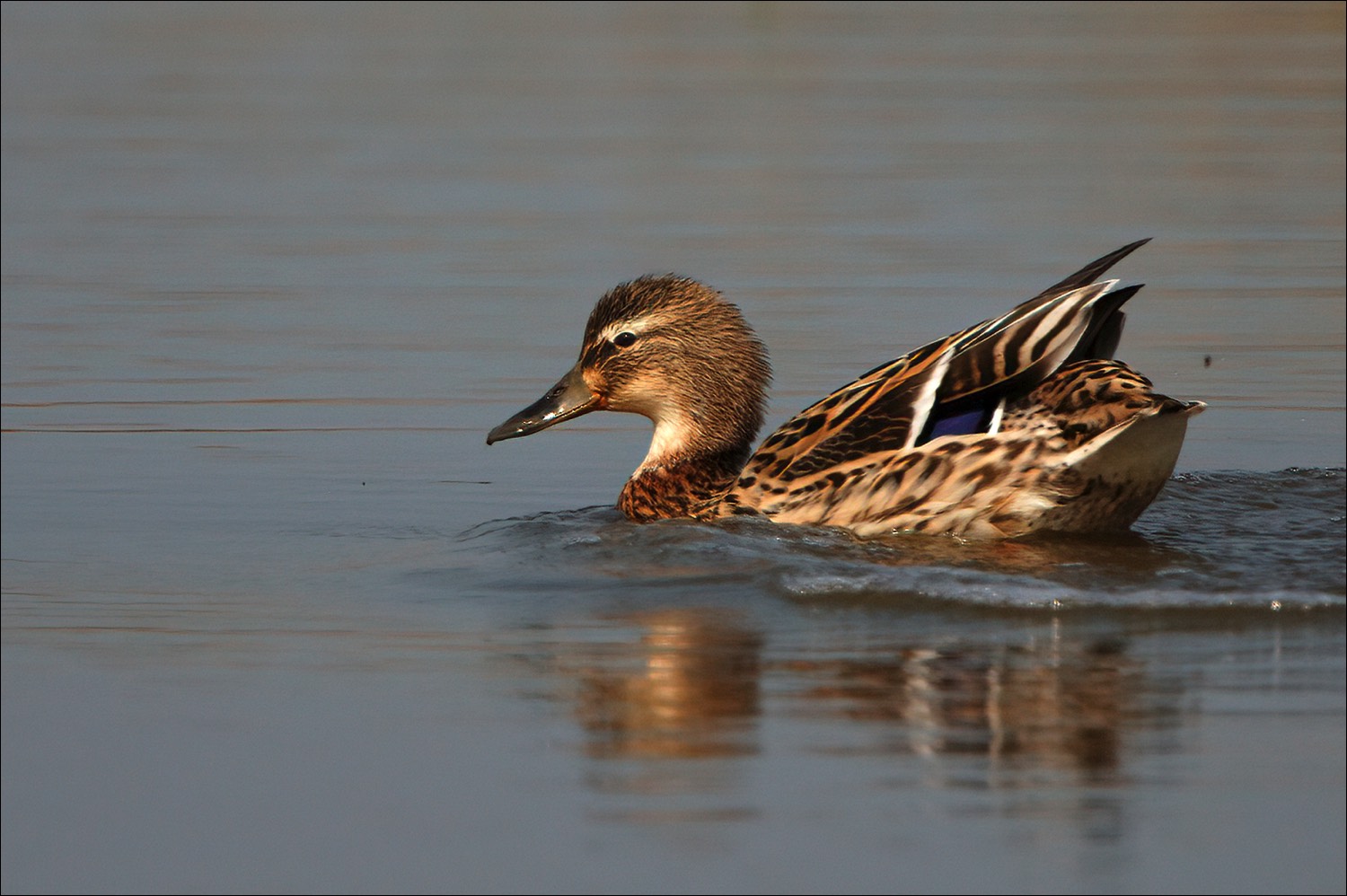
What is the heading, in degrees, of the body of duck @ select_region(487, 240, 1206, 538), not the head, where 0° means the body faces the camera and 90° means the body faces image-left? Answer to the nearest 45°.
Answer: approximately 90°
